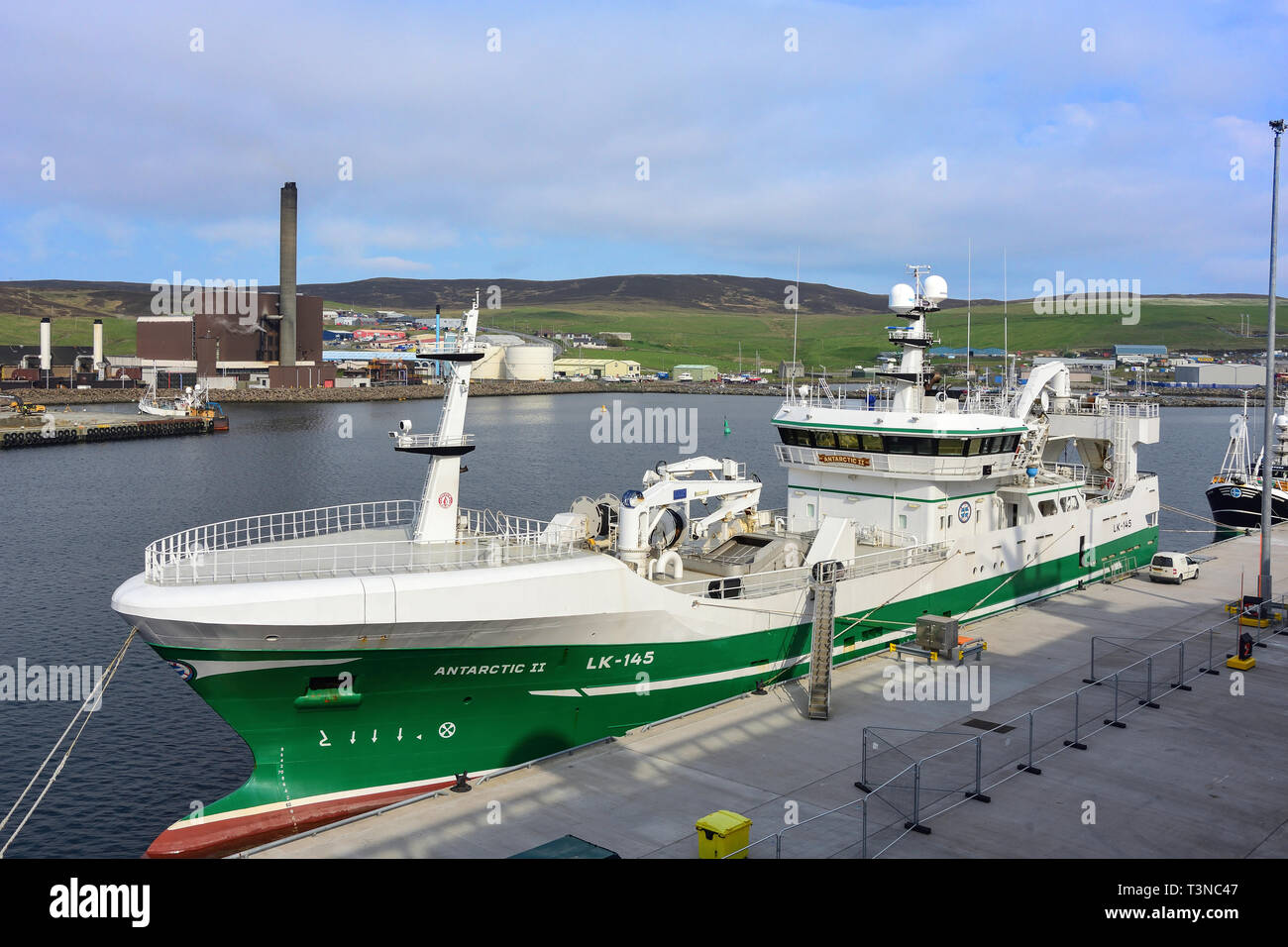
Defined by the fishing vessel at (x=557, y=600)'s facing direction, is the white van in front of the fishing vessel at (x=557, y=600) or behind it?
behind

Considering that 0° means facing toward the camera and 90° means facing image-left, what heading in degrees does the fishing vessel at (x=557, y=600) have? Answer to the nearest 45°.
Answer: approximately 45°
